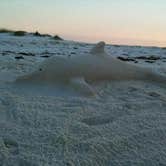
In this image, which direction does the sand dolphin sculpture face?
to the viewer's left
